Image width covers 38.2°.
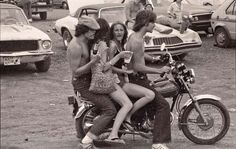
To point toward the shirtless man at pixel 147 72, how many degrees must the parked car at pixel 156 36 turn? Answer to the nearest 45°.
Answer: approximately 45° to its right

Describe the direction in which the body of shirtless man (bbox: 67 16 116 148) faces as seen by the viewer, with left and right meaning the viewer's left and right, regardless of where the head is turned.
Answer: facing to the right of the viewer

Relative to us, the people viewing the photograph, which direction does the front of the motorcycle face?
facing to the right of the viewer

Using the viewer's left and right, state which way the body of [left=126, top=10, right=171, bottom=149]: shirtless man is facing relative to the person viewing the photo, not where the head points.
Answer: facing to the right of the viewer

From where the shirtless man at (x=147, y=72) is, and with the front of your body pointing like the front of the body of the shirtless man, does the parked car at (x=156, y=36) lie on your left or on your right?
on your left

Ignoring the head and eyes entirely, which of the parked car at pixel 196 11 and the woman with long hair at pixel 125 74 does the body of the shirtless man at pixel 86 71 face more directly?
the woman with long hair
